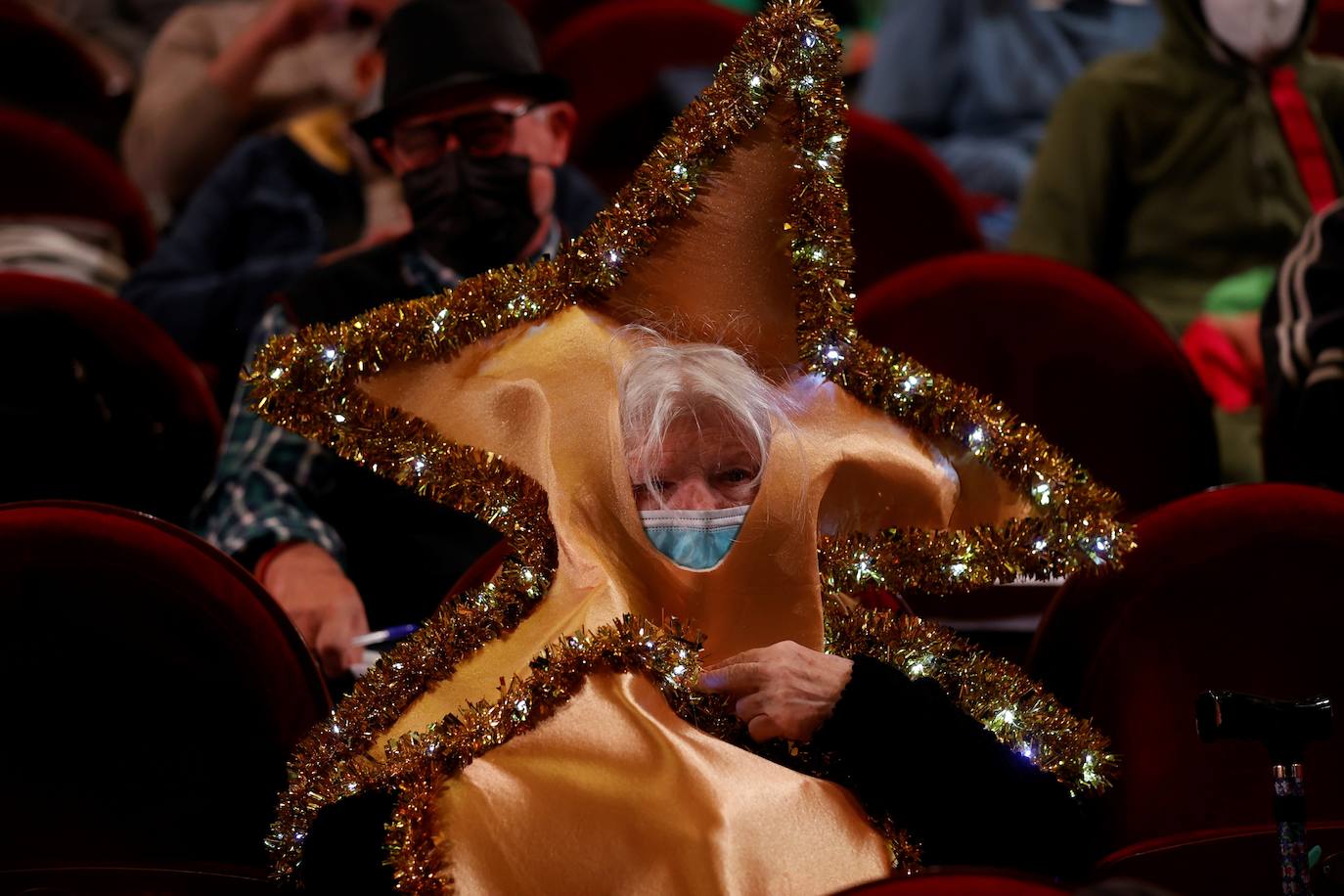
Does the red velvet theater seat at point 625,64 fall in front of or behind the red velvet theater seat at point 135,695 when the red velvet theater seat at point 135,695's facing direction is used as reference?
behind

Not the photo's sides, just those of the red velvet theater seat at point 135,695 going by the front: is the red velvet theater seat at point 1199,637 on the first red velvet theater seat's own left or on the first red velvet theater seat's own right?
on the first red velvet theater seat's own left

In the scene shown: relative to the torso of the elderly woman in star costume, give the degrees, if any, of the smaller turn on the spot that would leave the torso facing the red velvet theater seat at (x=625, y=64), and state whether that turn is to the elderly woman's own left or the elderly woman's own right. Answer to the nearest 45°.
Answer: approximately 180°

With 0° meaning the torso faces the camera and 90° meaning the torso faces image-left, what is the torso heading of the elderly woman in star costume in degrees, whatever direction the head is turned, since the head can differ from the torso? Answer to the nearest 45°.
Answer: approximately 0°

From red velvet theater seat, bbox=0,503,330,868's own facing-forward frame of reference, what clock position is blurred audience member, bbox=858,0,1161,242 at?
The blurred audience member is roughly at 7 o'clock from the red velvet theater seat.

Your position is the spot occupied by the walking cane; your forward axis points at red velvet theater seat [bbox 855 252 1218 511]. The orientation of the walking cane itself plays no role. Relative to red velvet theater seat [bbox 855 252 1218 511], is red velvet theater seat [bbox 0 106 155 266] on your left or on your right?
left

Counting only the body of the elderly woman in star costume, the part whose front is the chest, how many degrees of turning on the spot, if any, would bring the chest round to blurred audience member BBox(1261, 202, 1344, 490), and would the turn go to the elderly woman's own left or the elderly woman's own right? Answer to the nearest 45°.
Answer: approximately 135° to the elderly woman's own left

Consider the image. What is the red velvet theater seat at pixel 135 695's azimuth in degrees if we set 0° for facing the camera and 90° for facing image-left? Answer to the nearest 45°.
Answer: approximately 0°

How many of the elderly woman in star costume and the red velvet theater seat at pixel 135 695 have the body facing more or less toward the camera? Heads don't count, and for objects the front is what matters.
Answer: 2

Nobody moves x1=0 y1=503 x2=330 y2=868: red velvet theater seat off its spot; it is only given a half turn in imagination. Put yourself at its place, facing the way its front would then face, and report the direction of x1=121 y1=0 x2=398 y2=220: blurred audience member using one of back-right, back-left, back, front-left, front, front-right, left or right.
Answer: front

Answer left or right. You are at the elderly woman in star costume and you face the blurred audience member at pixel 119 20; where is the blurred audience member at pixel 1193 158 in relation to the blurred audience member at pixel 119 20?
right
